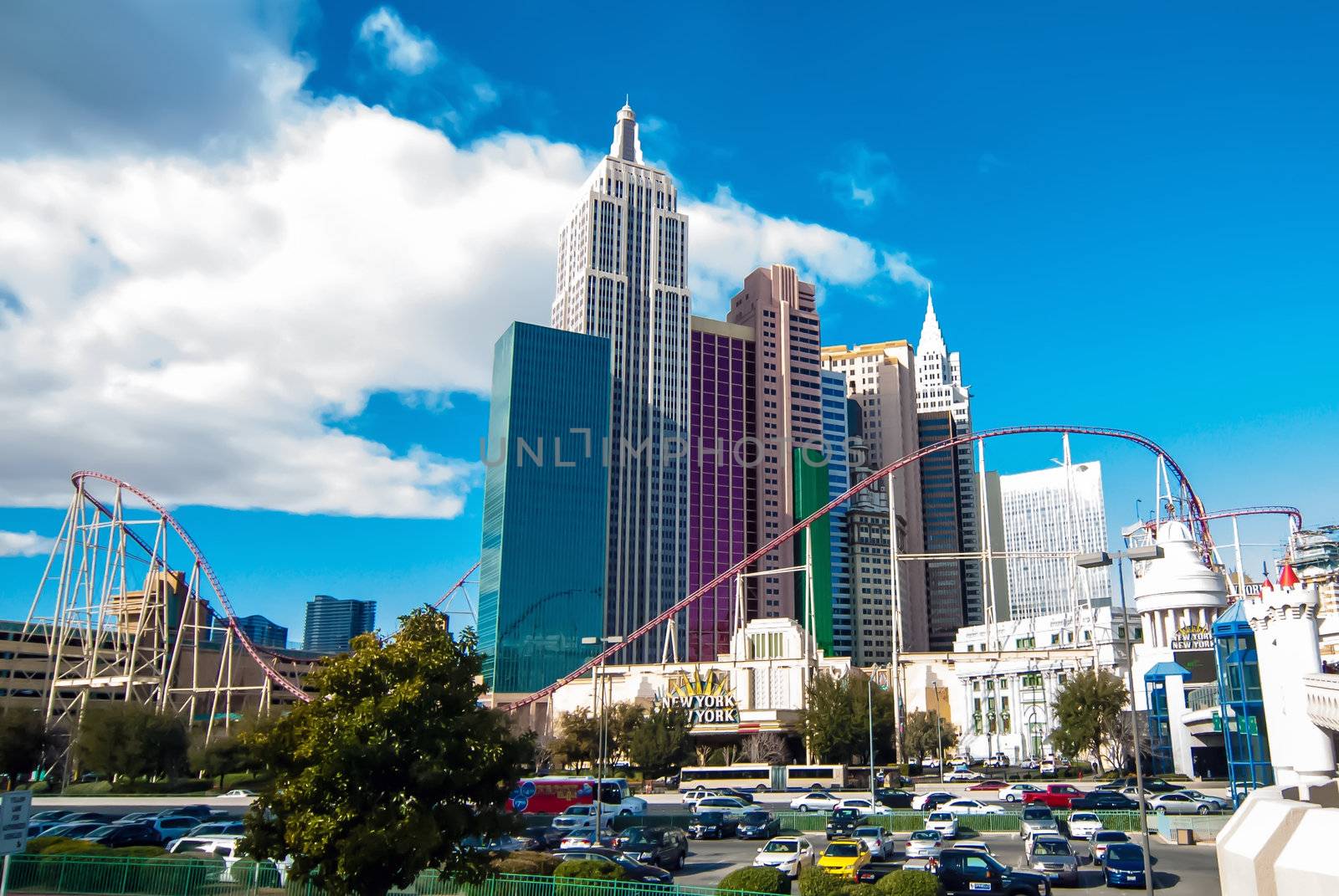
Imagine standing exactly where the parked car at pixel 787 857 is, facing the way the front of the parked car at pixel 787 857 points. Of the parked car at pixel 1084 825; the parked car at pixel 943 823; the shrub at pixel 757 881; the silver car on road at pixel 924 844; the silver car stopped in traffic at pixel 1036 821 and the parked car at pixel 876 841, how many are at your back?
5

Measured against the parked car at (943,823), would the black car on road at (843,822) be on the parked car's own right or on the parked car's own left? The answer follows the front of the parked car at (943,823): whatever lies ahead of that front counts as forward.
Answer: on the parked car's own right

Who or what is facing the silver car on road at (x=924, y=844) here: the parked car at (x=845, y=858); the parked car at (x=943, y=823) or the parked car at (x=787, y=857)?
the parked car at (x=943, y=823)

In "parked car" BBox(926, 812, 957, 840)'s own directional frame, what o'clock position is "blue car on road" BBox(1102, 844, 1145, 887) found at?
"blue car on road" BBox(1102, 844, 1145, 887) is roughly at 11 o'clock from "parked car" BBox(926, 812, 957, 840).

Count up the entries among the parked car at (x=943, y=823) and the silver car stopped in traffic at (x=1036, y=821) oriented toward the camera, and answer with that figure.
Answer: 2

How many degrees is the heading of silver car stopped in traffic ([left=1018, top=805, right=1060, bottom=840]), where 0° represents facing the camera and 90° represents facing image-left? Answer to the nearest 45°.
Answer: approximately 0°

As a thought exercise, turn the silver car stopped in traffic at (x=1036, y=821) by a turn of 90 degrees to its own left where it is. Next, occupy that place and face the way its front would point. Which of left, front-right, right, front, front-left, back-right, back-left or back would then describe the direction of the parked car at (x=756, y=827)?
back

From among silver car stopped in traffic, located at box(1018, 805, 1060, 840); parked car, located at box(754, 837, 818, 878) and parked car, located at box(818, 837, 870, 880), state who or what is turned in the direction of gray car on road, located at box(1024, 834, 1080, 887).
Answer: silver car stopped in traffic, located at box(1018, 805, 1060, 840)

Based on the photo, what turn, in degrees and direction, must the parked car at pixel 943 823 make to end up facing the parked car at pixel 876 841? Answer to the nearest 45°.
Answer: approximately 45° to its right

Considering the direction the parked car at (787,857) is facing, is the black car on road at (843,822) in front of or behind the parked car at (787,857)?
behind

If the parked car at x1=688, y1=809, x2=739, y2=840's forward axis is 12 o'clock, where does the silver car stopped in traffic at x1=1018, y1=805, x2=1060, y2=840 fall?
the silver car stopped in traffic at x1=1018, y1=805, x2=1060, y2=840 is roughly at 8 o'clock from the parked car at x1=688, y1=809, x2=739, y2=840.
